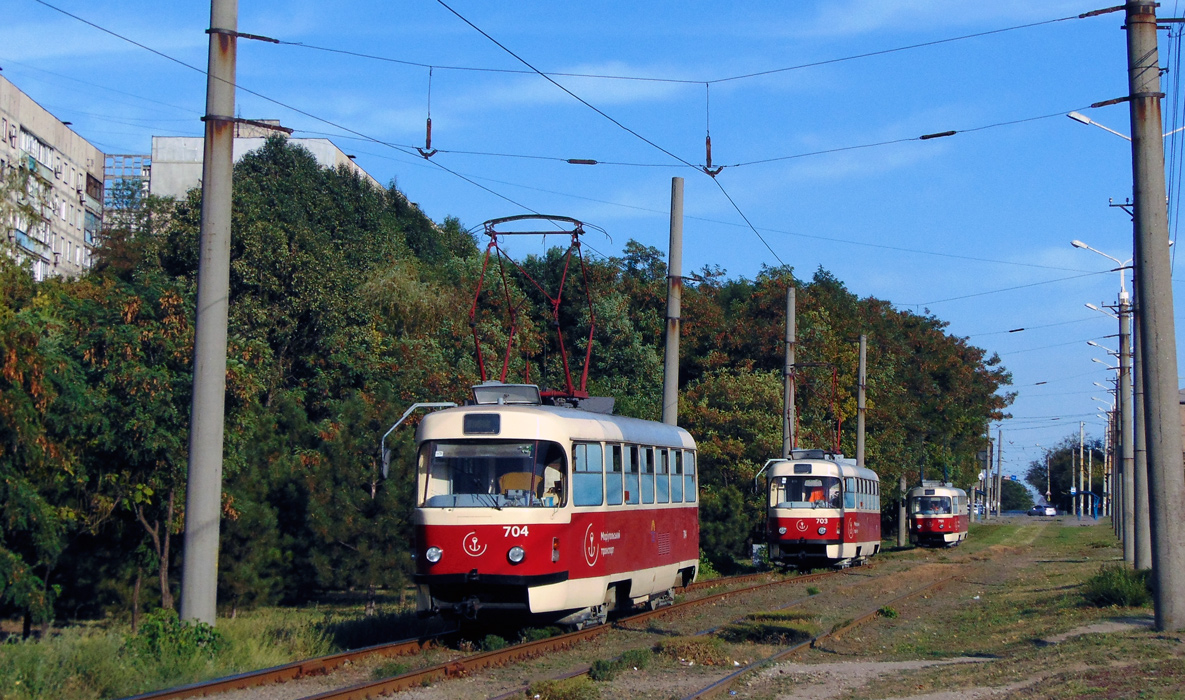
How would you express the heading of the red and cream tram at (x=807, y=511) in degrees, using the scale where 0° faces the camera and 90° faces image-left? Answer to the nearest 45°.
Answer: approximately 45°

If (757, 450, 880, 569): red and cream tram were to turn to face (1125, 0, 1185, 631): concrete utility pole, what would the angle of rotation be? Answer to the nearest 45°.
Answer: approximately 45° to its left

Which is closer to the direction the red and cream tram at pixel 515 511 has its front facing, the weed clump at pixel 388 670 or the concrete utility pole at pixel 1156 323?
the weed clump

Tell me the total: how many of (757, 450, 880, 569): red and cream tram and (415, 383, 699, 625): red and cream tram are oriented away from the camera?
0

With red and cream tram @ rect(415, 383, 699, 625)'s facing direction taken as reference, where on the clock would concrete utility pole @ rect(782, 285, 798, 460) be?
The concrete utility pole is roughly at 5 o'clock from the red and cream tram.

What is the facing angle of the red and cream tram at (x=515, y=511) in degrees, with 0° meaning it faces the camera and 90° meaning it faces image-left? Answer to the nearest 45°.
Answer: approximately 45°

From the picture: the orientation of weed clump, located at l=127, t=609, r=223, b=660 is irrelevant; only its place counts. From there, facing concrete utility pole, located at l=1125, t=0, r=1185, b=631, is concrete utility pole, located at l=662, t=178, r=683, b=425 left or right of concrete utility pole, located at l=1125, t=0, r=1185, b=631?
left

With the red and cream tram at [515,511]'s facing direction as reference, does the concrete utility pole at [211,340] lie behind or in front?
in front

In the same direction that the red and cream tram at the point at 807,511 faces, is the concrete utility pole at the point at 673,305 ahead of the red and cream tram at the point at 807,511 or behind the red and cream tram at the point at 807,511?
ahead

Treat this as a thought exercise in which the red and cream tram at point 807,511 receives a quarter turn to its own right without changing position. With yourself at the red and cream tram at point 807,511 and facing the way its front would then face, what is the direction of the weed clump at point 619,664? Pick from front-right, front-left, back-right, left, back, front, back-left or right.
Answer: back-left

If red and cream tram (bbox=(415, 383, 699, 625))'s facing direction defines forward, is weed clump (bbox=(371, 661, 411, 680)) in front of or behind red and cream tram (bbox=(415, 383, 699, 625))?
in front
